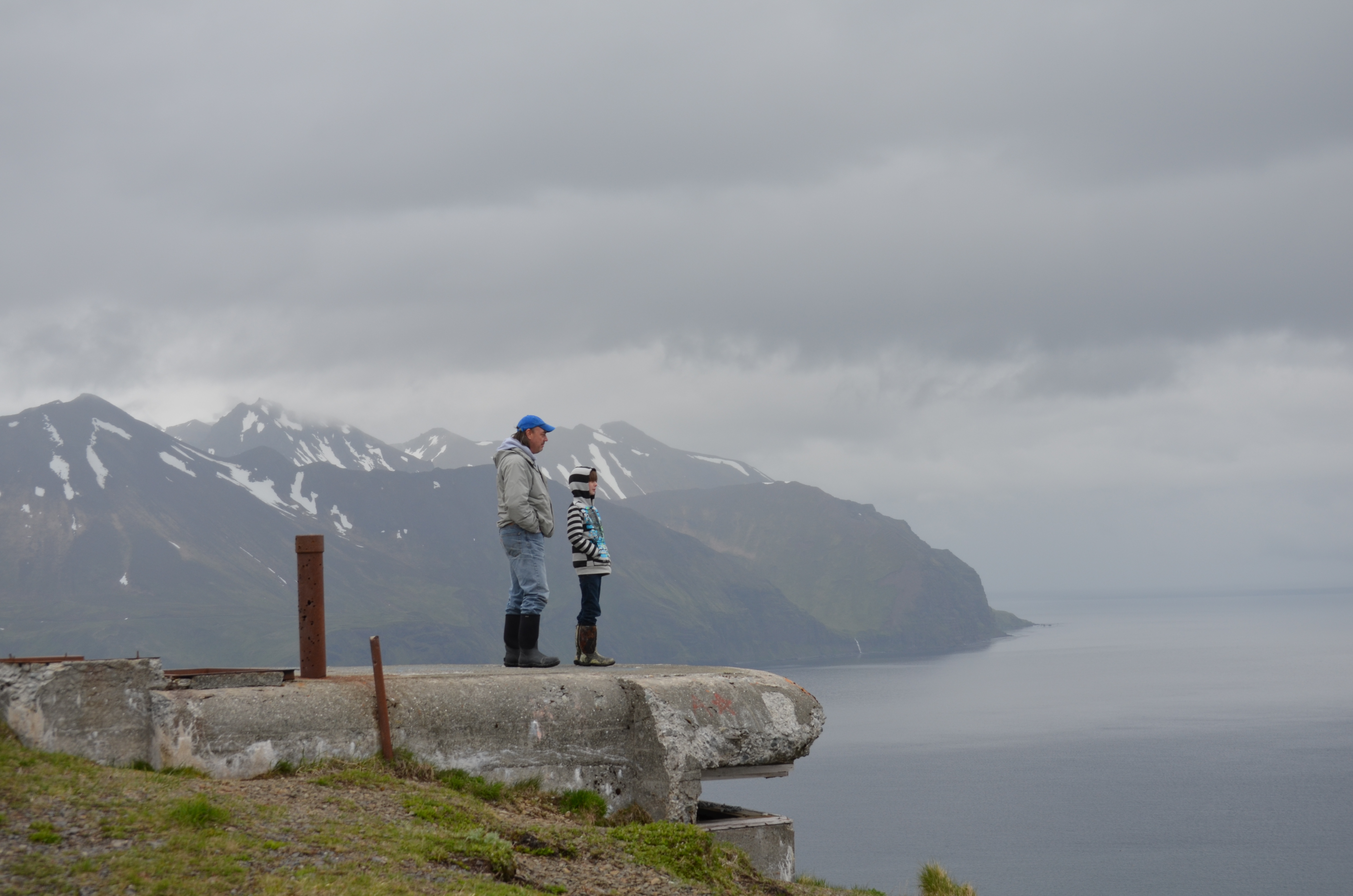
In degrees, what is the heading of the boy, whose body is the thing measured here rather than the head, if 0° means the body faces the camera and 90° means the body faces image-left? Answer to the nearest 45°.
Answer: approximately 270°

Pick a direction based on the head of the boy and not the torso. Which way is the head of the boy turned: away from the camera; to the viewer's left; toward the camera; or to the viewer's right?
to the viewer's right

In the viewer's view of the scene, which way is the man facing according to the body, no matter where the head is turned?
to the viewer's right

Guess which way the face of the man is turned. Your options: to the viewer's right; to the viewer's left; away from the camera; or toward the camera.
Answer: to the viewer's right

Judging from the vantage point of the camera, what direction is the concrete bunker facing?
facing to the right of the viewer

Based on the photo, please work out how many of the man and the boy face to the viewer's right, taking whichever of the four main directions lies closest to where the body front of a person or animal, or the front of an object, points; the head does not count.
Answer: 2
